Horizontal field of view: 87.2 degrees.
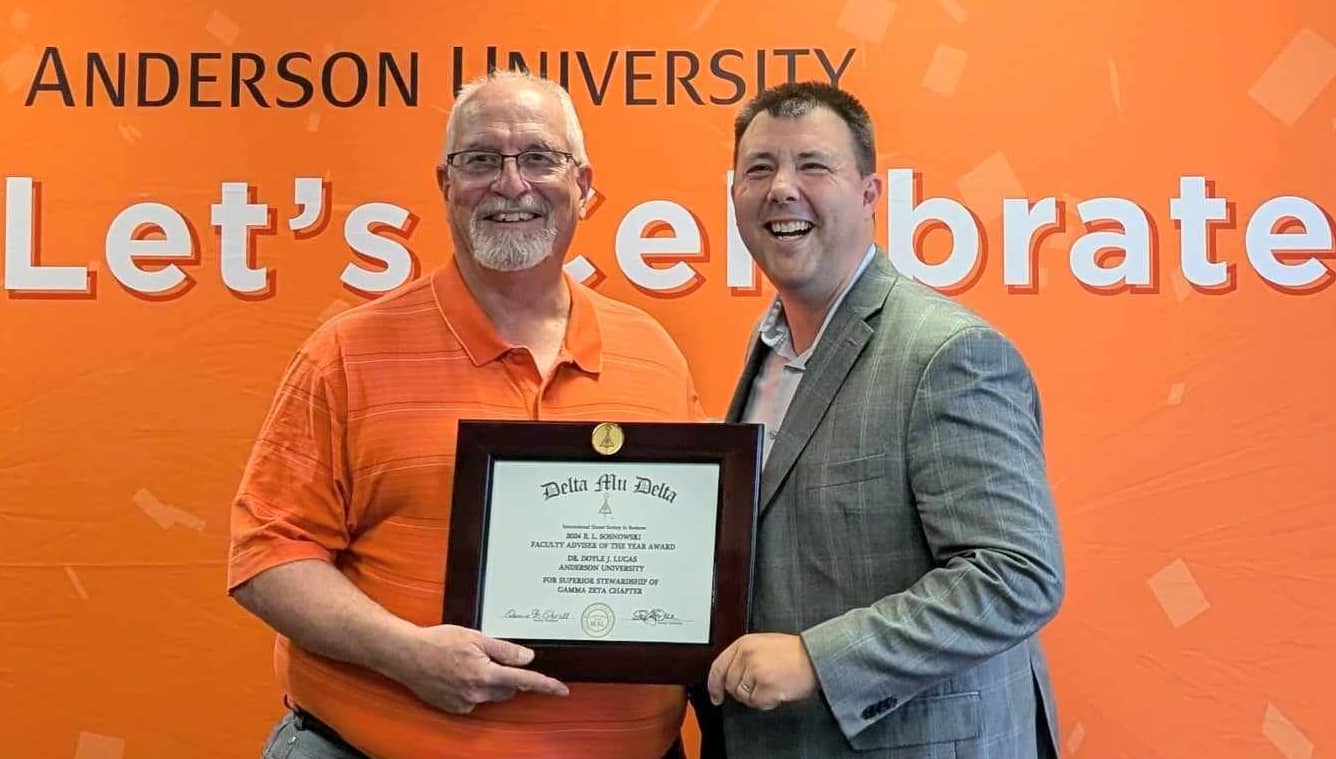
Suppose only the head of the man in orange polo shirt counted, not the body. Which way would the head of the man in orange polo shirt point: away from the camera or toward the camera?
toward the camera

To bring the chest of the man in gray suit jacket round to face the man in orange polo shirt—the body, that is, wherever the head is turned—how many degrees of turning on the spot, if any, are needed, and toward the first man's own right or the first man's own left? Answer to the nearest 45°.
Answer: approximately 45° to the first man's own right

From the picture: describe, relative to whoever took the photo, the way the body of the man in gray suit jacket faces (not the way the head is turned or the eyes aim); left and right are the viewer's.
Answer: facing the viewer and to the left of the viewer
